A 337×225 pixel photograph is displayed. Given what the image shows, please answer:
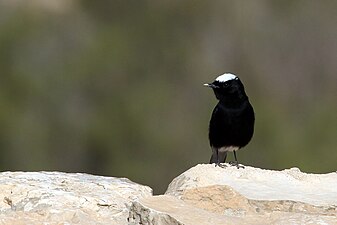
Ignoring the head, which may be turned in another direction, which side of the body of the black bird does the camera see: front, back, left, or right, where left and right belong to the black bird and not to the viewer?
front

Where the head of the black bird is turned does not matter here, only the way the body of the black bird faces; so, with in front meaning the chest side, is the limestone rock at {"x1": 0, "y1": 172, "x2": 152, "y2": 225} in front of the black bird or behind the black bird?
in front
